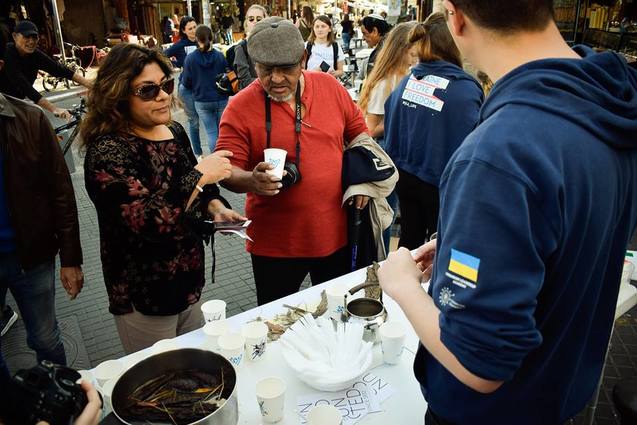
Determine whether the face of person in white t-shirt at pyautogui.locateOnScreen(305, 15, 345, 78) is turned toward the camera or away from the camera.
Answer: toward the camera

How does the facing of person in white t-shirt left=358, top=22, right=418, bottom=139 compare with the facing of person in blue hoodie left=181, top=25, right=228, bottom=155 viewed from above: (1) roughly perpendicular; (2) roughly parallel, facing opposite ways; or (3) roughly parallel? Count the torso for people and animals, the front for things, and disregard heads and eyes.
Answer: roughly perpendicular

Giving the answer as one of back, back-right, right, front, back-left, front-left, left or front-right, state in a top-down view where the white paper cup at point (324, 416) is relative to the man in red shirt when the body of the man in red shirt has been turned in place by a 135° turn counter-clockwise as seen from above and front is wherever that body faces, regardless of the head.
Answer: back-right

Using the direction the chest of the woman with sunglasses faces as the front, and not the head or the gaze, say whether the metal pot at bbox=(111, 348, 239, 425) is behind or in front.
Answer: in front

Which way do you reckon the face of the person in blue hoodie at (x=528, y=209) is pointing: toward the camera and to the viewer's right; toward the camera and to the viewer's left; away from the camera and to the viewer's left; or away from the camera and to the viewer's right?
away from the camera and to the viewer's left

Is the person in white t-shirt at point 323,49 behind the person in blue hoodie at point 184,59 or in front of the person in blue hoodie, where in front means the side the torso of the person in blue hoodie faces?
in front

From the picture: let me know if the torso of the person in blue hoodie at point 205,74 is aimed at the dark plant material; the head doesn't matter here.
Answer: no

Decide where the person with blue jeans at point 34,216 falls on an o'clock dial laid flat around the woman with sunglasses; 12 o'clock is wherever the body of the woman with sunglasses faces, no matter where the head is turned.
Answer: The person with blue jeans is roughly at 6 o'clock from the woman with sunglasses.

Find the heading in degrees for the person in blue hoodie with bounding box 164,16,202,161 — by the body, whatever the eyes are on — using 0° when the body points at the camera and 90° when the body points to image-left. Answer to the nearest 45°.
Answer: approximately 315°

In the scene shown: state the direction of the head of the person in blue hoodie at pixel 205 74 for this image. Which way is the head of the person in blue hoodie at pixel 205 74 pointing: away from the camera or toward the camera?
away from the camera

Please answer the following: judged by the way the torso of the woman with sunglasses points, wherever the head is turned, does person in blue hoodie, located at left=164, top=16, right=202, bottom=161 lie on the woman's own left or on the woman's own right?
on the woman's own left

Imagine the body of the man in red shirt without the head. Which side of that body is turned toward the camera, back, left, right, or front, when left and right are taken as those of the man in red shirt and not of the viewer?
front

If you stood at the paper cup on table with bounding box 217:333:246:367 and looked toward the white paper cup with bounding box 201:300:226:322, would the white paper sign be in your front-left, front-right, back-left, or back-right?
back-right

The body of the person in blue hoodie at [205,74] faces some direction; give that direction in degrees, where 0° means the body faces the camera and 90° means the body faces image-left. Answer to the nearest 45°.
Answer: approximately 180°

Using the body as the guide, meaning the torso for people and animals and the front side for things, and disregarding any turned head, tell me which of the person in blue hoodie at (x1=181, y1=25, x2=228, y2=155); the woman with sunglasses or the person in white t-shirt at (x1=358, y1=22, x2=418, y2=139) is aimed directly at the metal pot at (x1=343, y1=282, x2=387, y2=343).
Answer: the woman with sunglasses

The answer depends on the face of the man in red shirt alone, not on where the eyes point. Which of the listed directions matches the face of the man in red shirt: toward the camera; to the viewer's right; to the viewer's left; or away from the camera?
toward the camera
